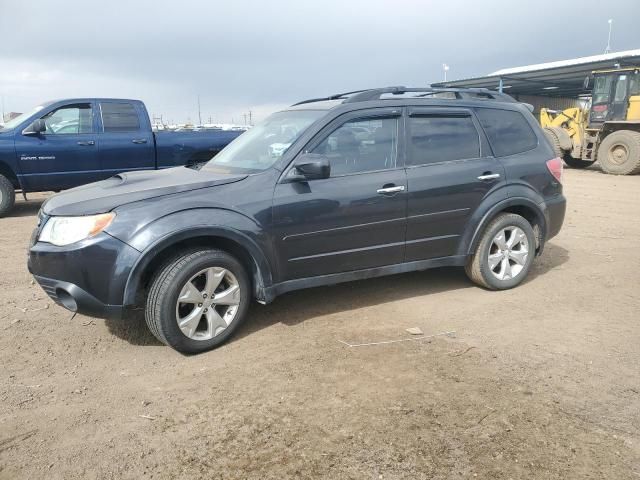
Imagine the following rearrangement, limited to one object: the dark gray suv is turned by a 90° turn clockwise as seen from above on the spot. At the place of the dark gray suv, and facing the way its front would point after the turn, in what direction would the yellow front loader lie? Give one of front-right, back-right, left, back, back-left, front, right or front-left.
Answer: right

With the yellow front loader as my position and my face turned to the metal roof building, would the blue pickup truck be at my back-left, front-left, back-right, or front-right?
back-left

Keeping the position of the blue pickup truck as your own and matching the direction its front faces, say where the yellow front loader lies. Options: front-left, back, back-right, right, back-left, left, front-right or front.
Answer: back

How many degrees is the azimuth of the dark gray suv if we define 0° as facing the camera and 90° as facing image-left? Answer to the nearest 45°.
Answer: approximately 45°

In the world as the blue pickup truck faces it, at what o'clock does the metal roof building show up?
The metal roof building is roughly at 5 o'clock from the blue pickup truck.

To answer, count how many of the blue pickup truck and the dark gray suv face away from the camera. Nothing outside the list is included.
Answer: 0

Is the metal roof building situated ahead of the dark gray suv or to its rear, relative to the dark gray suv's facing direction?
to the rear

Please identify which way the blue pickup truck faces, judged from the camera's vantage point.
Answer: facing to the left of the viewer
